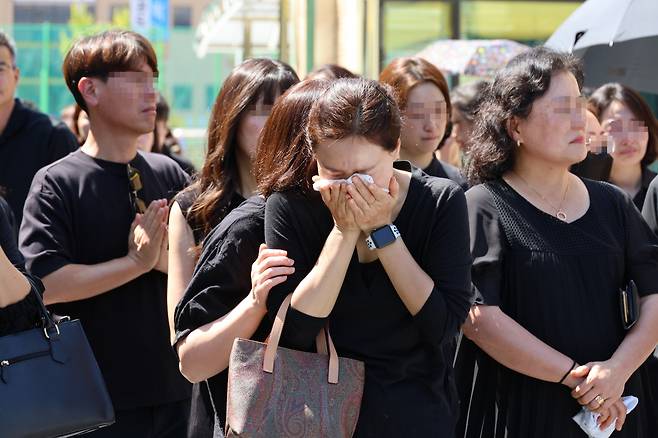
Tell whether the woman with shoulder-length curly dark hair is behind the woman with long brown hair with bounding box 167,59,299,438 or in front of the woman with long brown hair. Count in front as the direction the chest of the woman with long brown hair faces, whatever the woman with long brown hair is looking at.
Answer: in front

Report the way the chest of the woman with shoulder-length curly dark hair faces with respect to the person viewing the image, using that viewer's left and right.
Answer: facing the viewer and to the right of the viewer

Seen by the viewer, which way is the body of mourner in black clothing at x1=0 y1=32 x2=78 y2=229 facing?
toward the camera

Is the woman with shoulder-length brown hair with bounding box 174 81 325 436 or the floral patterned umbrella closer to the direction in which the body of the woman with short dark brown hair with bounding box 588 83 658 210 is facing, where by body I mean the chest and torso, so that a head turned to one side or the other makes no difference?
the woman with shoulder-length brown hair

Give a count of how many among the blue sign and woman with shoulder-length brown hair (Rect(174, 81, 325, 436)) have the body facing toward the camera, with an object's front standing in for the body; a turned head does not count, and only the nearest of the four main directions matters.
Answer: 1

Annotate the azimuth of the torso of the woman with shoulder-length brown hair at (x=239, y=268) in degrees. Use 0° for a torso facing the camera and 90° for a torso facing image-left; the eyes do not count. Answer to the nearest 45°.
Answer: approximately 270°

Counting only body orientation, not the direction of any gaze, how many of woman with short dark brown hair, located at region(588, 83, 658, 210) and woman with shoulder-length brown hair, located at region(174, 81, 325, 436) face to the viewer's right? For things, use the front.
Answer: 1

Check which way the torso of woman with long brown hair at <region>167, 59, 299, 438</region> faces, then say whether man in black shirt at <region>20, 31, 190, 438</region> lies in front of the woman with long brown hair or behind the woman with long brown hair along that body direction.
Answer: behind

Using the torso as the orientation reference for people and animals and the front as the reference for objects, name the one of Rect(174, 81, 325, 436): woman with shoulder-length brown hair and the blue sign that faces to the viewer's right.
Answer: the woman with shoulder-length brown hair

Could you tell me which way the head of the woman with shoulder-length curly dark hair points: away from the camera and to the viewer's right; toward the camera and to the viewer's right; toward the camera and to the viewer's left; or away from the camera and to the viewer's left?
toward the camera and to the viewer's right

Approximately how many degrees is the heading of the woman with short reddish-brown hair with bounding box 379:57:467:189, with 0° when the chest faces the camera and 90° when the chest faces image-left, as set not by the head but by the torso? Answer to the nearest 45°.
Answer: approximately 315°

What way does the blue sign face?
toward the camera
